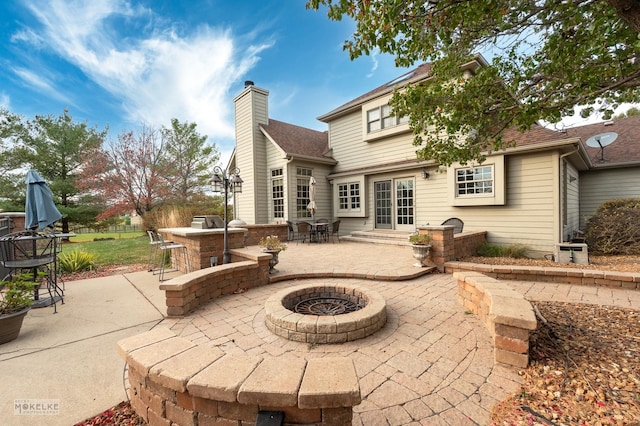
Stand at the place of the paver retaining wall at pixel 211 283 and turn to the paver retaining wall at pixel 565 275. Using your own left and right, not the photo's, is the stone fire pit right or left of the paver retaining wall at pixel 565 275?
right

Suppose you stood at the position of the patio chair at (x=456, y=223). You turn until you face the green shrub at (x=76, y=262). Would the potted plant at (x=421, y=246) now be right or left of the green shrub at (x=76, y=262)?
left

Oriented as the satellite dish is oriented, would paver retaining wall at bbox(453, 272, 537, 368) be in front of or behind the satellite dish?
in front

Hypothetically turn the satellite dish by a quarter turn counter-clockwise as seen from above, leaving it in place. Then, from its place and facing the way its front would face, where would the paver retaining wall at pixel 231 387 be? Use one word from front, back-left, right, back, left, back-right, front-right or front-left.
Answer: front-right

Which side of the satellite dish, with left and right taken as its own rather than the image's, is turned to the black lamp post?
front

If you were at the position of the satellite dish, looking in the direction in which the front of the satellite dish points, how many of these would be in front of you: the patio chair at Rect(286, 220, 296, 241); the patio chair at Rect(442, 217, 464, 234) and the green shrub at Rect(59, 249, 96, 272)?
3

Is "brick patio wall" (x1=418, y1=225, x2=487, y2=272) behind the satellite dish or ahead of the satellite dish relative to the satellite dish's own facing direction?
ahead

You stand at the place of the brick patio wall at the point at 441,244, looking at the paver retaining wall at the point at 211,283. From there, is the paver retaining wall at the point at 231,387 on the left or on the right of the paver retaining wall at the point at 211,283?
left

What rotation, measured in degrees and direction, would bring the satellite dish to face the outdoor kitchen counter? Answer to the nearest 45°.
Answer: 0° — it already faces it

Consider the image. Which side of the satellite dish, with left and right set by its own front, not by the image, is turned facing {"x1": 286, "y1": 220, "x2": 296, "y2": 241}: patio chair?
front

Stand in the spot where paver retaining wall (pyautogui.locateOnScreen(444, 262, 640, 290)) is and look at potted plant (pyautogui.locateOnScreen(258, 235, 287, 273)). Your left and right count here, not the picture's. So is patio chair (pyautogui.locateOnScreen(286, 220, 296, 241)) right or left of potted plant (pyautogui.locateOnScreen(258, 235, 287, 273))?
right

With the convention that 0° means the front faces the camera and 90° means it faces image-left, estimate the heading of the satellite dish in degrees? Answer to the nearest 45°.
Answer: approximately 45°

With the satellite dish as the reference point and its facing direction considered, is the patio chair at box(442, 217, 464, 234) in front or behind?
in front
